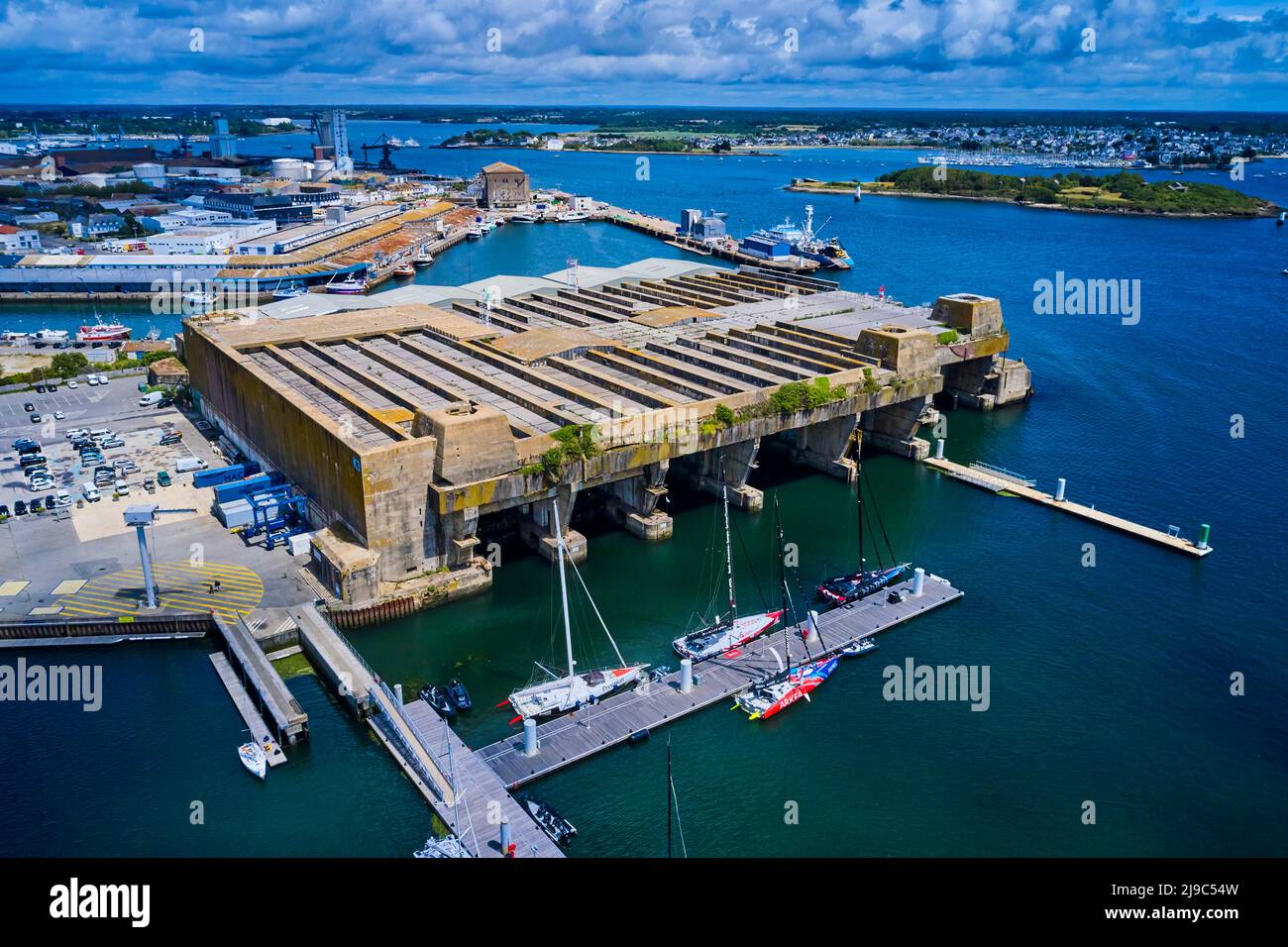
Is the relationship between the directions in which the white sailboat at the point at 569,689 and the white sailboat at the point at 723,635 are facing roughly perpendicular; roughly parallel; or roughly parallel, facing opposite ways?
roughly parallel

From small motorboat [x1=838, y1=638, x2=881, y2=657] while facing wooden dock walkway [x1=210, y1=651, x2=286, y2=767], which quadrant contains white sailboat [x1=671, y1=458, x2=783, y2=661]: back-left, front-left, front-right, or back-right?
front-right

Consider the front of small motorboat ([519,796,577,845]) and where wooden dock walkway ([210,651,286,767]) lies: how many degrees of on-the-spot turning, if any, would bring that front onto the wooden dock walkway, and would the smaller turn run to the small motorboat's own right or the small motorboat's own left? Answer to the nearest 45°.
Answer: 0° — it already faces it

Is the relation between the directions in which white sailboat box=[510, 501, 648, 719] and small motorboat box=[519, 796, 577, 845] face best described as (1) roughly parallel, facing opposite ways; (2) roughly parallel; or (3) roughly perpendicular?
roughly perpendicular

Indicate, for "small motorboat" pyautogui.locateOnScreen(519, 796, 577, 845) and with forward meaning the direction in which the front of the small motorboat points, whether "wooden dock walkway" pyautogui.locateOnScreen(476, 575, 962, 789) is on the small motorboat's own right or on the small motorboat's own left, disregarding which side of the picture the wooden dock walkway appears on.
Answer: on the small motorboat's own right
